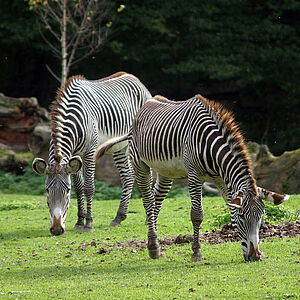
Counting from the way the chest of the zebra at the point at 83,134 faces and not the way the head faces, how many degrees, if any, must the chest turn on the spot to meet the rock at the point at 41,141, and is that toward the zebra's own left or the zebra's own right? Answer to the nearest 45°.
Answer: approximately 135° to the zebra's own right

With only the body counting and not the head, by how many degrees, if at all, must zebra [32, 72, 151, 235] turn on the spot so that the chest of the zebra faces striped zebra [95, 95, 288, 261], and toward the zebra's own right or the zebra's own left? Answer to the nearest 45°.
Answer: approximately 90° to the zebra's own left

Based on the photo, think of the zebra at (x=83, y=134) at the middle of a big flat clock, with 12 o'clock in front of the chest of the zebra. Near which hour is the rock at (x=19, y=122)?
The rock is roughly at 4 o'clock from the zebra.

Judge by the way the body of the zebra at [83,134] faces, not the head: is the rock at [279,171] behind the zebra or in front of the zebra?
behind

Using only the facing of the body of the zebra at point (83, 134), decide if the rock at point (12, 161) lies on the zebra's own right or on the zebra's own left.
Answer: on the zebra's own right

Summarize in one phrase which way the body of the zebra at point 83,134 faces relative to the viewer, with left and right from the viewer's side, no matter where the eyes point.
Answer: facing the viewer and to the left of the viewer
